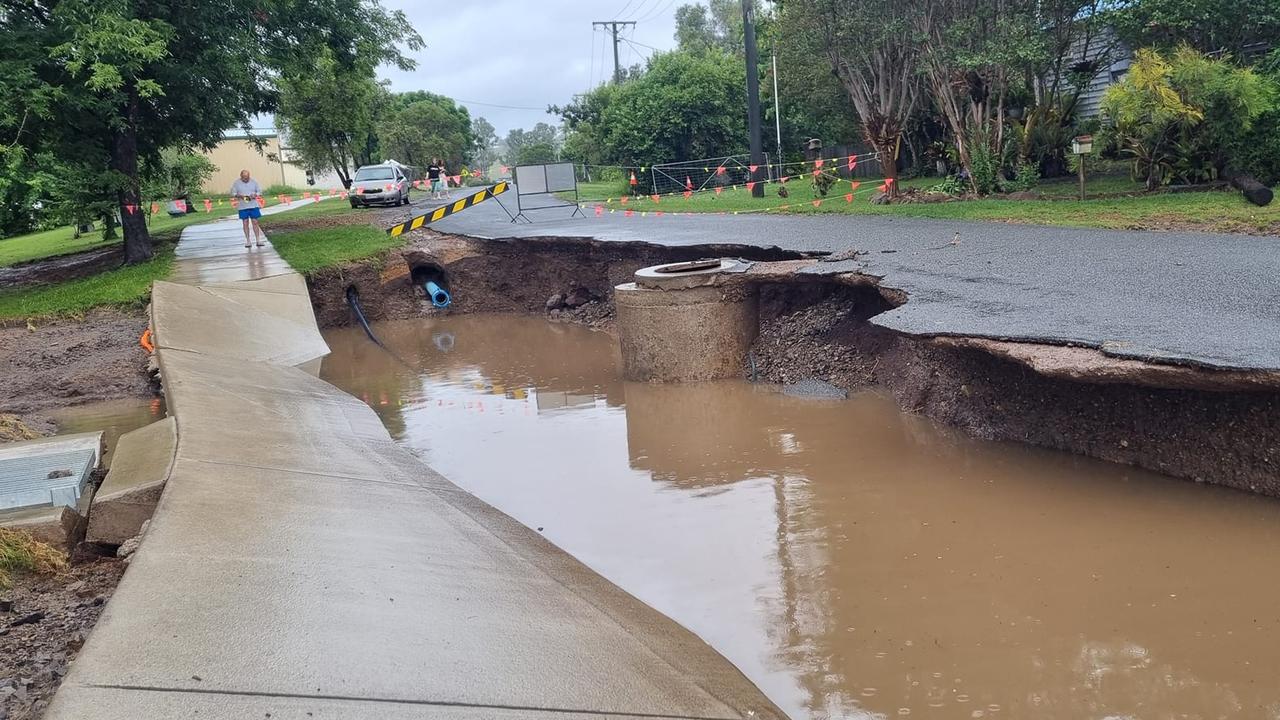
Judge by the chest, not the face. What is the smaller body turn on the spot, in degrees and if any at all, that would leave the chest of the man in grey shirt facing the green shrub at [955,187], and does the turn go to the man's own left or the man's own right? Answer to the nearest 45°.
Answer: approximately 90° to the man's own left

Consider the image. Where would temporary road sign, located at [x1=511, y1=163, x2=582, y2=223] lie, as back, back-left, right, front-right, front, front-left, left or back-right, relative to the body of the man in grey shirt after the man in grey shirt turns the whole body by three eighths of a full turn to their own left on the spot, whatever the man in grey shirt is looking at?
front

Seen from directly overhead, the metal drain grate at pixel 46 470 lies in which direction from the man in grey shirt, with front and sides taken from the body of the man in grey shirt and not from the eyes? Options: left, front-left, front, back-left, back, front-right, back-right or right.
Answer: front

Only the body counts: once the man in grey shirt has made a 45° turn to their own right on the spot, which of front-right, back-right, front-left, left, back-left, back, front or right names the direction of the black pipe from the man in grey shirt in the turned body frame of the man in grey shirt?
left

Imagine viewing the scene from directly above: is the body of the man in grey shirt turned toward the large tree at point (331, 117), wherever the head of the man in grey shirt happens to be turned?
no

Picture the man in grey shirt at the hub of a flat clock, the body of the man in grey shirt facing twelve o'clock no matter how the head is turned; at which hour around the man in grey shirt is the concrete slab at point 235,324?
The concrete slab is roughly at 12 o'clock from the man in grey shirt.

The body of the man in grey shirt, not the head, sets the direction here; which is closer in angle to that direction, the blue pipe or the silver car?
the blue pipe

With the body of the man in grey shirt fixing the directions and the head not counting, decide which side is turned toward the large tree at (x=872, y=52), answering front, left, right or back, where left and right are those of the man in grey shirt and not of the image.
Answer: left

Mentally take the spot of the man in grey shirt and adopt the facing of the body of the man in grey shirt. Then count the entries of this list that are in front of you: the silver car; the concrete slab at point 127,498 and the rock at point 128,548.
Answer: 2

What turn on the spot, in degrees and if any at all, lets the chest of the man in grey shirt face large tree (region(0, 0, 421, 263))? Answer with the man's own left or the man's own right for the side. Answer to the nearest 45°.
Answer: approximately 45° to the man's own right

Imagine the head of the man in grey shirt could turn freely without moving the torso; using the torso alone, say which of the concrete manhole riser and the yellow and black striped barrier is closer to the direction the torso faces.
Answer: the concrete manhole riser

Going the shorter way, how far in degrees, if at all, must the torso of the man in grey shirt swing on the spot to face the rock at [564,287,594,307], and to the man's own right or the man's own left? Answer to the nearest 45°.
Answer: approximately 45° to the man's own left

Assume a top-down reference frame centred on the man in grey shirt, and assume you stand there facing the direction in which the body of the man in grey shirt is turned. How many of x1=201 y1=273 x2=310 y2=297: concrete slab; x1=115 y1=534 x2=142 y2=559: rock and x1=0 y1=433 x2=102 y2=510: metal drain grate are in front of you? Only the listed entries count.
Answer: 3

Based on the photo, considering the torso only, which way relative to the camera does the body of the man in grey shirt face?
toward the camera

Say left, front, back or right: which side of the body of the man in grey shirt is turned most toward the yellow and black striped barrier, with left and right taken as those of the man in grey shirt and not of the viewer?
left

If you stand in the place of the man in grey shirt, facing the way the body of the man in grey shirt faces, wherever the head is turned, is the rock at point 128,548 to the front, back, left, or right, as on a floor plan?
front
